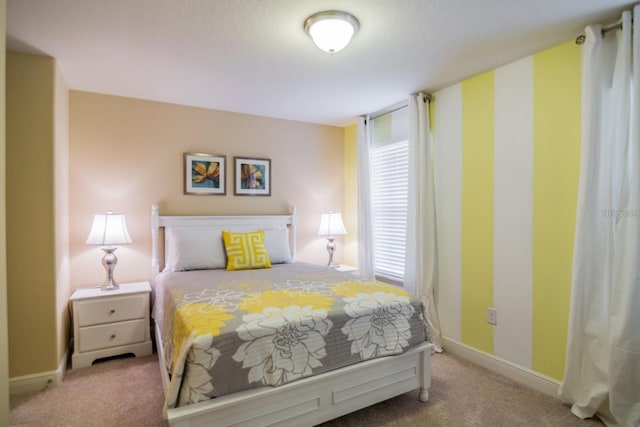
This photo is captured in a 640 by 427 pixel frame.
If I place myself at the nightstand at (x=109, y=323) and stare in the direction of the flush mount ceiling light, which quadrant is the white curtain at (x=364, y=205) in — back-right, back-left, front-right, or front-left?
front-left

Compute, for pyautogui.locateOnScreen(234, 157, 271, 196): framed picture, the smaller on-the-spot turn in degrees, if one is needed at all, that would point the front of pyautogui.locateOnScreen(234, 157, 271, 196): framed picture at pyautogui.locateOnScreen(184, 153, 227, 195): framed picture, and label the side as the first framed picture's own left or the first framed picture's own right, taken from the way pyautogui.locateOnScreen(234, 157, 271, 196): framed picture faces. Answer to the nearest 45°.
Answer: approximately 90° to the first framed picture's own right

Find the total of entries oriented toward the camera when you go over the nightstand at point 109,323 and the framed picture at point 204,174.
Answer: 2

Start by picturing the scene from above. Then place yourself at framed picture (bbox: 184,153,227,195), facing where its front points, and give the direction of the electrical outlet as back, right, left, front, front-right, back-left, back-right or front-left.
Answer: front-left

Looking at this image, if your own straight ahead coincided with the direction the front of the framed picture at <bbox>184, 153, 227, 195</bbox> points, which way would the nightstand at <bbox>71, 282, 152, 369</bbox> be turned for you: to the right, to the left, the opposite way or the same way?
the same way

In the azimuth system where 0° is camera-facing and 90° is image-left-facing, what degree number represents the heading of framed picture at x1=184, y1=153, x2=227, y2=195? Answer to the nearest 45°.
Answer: approximately 0°

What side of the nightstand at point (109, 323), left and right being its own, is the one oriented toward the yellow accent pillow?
left

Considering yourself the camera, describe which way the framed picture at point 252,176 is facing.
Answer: facing the viewer

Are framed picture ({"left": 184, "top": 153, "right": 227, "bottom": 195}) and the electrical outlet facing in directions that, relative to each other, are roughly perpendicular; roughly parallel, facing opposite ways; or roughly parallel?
roughly perpendicular

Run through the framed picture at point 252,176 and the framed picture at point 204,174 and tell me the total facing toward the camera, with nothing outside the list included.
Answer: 2

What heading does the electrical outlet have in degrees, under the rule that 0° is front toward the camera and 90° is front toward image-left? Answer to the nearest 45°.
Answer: approximately 45°

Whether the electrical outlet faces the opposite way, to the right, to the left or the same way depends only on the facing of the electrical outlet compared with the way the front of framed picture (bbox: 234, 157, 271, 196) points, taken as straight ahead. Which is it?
to the right

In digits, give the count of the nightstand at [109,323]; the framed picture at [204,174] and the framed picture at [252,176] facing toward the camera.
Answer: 3
